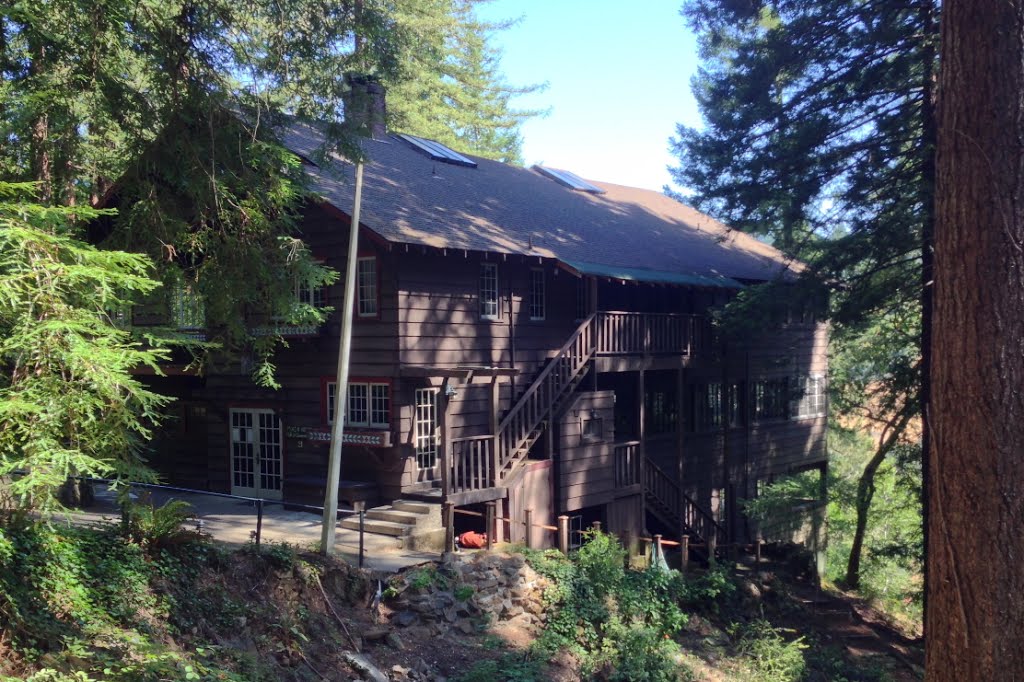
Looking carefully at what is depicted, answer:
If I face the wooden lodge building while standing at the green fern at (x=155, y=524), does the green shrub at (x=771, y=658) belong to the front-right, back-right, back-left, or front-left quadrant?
front-right

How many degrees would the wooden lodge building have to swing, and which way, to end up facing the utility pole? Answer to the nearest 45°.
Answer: approximately 45° to its left

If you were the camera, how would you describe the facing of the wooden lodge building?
facing the viewer and to the left of the viewer

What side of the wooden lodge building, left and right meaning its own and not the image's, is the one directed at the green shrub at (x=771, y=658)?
left

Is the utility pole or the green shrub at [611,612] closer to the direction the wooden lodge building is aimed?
the utility pole

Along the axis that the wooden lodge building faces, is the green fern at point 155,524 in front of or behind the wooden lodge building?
in front

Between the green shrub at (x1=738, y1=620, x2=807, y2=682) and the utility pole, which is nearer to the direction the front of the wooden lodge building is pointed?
the utility pole
